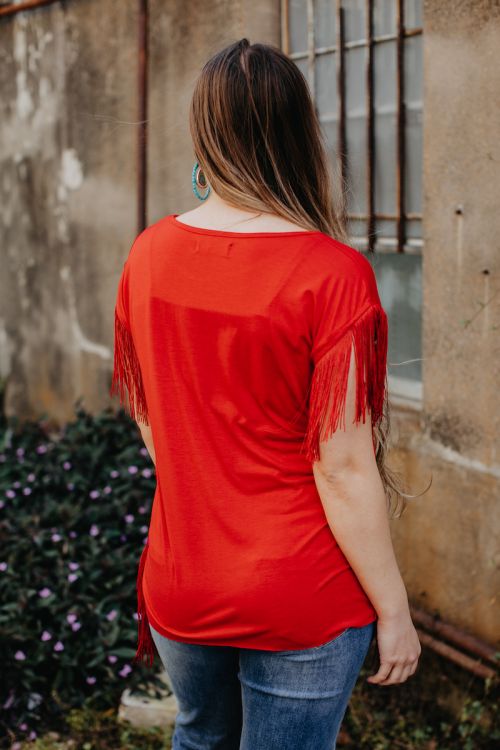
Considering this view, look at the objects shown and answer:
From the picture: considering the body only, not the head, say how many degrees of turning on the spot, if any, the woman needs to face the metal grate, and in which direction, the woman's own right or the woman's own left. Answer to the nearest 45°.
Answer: approximately 45° to the woman's own left

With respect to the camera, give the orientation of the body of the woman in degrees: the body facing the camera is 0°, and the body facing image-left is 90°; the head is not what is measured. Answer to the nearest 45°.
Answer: approximately 225°

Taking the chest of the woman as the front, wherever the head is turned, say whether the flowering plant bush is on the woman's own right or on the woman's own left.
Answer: on the woman's own left
